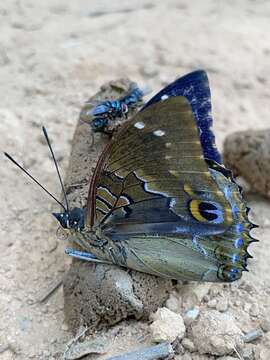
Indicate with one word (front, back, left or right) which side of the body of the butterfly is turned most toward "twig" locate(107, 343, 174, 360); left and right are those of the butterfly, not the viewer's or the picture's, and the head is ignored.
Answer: left

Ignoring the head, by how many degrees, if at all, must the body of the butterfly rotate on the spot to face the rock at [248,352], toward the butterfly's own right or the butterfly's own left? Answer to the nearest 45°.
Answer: approximately 135° to the butterfly's own left

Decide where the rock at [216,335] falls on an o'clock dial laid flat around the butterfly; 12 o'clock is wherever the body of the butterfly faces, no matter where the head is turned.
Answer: The rock is roughly at 8 o'clock from the butterfly.

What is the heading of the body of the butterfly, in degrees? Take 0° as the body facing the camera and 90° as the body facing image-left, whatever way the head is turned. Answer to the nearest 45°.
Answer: approximately 90°

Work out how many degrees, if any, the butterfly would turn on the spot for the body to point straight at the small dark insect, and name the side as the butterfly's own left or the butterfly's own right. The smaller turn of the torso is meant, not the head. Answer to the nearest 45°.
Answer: approximately 45° to the butterfly's own right

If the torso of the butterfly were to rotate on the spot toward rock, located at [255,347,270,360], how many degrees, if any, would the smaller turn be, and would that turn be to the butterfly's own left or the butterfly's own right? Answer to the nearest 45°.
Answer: approximately 135° to the butterfly's own left

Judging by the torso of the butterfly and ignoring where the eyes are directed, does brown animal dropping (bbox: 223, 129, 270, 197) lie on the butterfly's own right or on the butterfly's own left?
on the butterfly's own right

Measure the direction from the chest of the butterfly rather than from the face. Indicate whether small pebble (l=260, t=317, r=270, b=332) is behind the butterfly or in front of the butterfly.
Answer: behind
